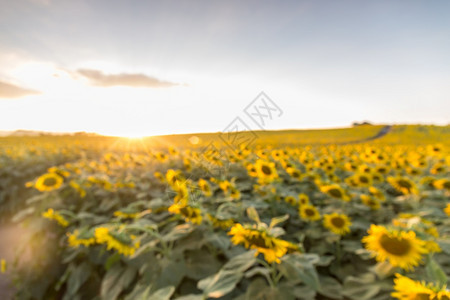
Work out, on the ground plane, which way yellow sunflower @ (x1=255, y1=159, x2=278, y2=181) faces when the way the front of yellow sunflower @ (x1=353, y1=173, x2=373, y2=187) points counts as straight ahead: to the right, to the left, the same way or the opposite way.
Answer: the same way

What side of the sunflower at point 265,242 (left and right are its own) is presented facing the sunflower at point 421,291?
left

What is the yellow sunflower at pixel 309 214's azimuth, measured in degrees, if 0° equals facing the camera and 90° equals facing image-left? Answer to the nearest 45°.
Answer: approximately 0°

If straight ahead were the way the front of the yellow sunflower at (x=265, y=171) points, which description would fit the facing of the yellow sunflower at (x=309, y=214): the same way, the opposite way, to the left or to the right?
the same way

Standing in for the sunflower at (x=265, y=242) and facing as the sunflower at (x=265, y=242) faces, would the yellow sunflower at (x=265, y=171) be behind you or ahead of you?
behind

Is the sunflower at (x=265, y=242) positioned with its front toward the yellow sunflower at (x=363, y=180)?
no

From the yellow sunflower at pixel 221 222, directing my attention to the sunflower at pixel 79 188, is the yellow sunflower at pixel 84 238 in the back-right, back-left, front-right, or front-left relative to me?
front-left

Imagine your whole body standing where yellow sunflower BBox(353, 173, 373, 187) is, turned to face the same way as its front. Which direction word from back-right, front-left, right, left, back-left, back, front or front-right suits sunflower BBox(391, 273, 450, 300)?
front

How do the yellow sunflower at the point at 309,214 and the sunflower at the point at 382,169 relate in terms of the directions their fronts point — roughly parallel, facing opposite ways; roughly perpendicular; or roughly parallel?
roughly parallel

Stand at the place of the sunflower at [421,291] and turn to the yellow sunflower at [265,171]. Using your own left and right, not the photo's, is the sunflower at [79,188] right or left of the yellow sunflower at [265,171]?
left

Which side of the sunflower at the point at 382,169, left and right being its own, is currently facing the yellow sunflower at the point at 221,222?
front

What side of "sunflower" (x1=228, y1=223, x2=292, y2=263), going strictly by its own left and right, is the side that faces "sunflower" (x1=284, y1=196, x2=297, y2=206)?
back

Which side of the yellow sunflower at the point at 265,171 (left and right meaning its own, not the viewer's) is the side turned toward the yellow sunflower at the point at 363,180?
left

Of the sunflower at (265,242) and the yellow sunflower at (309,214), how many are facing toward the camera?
2

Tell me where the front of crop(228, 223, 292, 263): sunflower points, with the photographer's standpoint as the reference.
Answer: facing the viewer

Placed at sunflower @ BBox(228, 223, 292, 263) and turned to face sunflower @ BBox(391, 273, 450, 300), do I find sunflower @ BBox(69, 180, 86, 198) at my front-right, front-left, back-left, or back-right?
back-left

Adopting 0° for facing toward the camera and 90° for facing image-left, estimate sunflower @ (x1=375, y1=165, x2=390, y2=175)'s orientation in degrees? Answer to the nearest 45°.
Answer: approximately 0°

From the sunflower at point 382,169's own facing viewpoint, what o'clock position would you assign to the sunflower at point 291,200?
the sunflower at point 291,200 is roughly at 1 o'clock from the sunflower at point 382,169.

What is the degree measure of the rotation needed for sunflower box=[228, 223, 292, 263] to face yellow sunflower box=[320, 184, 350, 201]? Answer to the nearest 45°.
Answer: approximately 135° to its left

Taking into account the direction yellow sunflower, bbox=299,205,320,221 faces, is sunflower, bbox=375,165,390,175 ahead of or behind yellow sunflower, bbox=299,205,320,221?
behind

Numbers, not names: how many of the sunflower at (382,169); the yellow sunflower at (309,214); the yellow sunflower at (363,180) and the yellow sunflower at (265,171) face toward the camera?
4

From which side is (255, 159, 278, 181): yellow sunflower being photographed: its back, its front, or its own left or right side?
front

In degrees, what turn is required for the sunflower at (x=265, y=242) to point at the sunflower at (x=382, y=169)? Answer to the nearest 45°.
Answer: approximately 135° to its left
